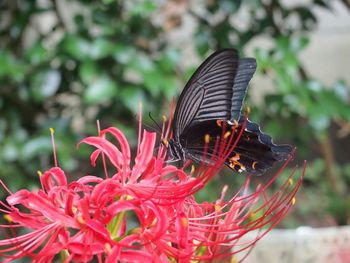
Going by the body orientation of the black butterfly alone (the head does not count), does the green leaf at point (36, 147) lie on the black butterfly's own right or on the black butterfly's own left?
on the black butterfly's own right

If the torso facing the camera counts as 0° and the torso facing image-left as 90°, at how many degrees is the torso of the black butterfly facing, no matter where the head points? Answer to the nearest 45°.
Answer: approximately 90°

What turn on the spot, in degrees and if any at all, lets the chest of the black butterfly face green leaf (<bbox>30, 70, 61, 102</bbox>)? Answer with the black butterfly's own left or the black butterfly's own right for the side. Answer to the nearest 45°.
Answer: approximately 45° to the black butterfly's own right

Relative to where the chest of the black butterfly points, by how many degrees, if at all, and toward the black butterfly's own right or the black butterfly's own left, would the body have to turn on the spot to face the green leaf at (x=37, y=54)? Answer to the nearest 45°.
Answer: approximately 45° to the black butterfly's own right

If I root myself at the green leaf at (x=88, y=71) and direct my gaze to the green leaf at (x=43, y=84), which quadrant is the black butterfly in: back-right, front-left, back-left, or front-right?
back-left

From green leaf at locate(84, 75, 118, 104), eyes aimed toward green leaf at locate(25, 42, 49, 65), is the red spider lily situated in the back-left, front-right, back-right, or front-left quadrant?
back-left

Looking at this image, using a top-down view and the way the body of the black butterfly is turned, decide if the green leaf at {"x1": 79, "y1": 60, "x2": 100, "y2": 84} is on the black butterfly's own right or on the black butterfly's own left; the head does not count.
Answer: on the black butterfly's own right
